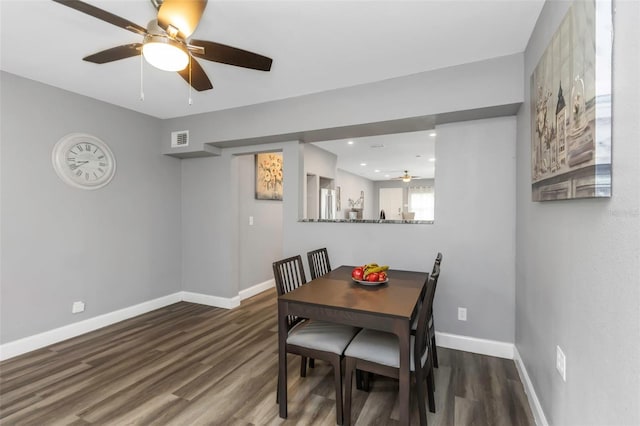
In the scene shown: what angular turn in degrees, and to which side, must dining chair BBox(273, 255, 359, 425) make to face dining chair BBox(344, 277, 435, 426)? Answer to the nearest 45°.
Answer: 0° — it already faces it

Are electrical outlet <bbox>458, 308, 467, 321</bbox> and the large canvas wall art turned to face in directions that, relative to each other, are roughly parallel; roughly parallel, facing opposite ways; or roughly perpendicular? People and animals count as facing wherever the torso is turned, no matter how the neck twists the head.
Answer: roughly perpendicular

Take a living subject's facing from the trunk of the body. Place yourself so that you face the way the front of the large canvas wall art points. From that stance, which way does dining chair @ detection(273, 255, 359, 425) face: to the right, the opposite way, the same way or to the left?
the opposite way

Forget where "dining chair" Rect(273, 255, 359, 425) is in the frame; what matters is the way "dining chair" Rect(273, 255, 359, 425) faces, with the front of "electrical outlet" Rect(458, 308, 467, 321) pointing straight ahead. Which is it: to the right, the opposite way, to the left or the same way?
to the left

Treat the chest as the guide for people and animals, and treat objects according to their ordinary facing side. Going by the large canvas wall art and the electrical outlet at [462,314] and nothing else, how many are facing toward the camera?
1

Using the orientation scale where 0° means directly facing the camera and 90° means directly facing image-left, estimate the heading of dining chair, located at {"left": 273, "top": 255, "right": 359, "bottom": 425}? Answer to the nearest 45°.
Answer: approximately 315°

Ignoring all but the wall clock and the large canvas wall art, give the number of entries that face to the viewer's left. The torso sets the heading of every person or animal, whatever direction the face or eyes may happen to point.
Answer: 1

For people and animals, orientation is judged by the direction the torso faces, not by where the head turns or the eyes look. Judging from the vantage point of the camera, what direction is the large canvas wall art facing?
facing to the left of the viewer

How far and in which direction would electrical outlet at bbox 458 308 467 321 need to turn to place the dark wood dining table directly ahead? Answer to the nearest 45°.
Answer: approximately 45° to its right

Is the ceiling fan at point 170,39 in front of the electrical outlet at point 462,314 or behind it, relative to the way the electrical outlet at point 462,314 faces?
in front

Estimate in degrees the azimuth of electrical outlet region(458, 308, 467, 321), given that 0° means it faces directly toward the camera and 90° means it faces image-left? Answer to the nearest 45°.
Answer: approximately 0°

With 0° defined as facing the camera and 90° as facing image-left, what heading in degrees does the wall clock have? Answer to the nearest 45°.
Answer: approximately 315°
